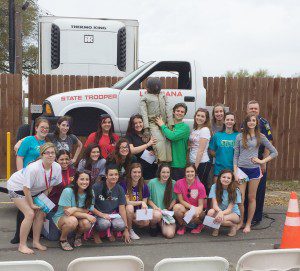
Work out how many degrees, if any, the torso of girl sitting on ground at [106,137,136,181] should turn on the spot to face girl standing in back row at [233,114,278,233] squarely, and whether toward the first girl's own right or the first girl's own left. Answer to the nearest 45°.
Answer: approximately 90° to the first girl's own left

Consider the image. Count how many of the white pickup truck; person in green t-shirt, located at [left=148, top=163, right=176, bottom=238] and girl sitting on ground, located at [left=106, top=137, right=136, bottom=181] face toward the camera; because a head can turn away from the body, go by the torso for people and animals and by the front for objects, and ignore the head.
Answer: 2

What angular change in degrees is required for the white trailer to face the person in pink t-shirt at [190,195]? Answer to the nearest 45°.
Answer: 0° — it already faces them

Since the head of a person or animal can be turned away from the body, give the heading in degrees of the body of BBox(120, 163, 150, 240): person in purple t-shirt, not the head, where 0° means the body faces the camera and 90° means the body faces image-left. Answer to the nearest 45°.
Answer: approximately 0°

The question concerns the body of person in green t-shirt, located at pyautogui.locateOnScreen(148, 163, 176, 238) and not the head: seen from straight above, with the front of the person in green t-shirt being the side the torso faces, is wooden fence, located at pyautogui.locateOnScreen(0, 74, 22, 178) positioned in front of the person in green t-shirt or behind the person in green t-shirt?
behind

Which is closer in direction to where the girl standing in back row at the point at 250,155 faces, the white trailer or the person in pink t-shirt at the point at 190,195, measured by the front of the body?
the person in pink t-shirt

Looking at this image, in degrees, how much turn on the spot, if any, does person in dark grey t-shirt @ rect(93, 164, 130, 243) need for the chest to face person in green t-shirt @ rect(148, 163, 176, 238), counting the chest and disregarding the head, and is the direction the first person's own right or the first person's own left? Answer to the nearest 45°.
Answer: approximately 135° to the first person's own left

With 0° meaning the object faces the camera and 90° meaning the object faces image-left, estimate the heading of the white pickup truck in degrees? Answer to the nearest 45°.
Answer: approximately 90°

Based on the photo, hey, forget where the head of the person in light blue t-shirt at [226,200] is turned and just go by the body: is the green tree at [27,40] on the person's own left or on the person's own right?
on the person's own right
